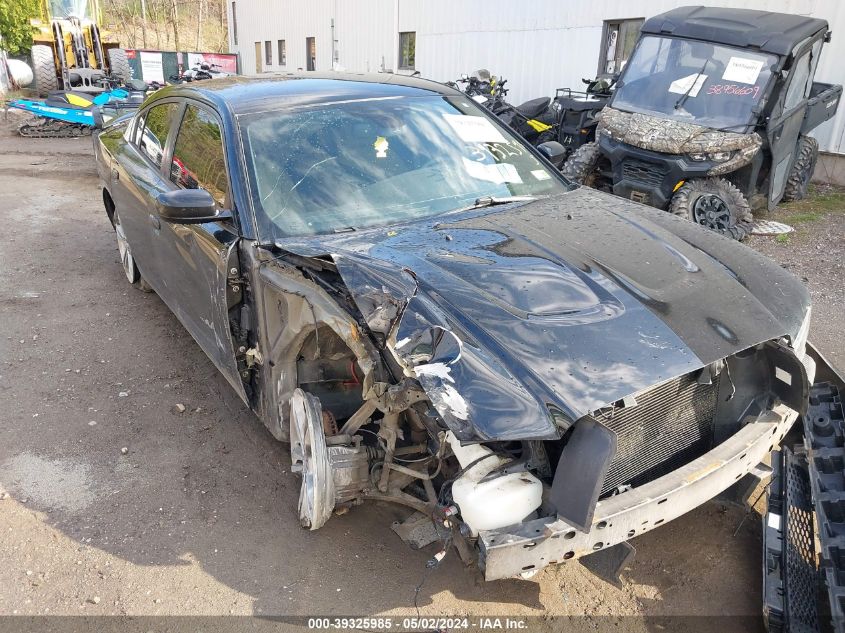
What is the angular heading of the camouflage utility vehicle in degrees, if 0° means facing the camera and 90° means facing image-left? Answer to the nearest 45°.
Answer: approximately 45°

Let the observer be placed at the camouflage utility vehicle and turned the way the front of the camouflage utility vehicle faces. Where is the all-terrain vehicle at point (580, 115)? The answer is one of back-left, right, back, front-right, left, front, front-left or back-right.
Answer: right

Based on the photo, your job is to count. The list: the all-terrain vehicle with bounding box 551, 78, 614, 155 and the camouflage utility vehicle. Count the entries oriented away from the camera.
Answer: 0

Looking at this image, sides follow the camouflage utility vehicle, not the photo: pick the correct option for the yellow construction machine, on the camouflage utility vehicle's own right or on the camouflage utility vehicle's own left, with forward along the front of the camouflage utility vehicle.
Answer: on the camouflage utility vehicle's own right

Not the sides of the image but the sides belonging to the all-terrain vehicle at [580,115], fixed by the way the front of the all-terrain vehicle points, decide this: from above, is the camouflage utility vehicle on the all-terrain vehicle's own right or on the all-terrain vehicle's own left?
on the all-terrain vehicle's own left

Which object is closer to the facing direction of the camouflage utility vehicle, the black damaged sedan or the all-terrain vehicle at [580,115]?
the black damaged sedan

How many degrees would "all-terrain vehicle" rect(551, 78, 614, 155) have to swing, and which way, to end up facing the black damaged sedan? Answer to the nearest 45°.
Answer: approximately 45° to its left

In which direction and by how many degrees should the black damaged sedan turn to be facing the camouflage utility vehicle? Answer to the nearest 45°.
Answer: approximately 90° to its left

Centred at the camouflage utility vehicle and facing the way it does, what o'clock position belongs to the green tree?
The green tree is roughly at 2 o'clock from the camouflage utility vehicle.

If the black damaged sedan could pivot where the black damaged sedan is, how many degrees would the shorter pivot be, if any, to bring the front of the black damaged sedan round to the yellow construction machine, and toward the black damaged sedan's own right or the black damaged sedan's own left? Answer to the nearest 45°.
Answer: approximately 180°

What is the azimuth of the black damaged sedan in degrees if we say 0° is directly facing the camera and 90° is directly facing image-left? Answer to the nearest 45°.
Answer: approximately 315°

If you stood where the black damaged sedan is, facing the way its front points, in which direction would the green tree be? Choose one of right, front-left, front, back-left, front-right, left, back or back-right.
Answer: back

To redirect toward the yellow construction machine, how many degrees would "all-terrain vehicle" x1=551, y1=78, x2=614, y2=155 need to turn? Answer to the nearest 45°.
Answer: approximately 90° to its right
